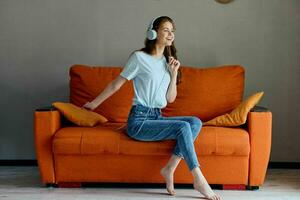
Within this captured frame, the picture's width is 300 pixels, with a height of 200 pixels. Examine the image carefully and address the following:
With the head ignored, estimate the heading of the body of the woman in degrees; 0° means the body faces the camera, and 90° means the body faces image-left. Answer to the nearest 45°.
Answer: approximately 315°

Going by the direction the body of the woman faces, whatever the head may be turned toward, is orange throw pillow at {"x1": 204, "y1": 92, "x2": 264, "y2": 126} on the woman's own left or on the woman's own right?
on the woman's own left

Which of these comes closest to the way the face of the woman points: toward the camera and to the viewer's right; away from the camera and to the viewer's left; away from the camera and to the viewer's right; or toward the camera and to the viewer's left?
toward the camera and to the viewer's right

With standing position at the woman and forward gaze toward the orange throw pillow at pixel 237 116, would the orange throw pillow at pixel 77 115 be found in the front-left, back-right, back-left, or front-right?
back-left

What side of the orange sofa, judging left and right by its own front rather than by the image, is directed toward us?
front
